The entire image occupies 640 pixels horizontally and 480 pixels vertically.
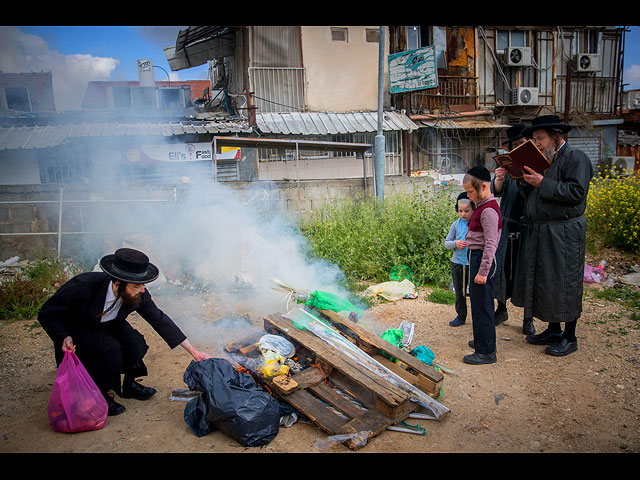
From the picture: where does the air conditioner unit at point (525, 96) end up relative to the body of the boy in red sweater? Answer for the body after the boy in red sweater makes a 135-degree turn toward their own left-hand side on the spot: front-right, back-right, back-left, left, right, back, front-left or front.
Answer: back-left

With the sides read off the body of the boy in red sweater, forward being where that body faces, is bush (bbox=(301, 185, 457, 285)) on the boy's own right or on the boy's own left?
on the boy's own right

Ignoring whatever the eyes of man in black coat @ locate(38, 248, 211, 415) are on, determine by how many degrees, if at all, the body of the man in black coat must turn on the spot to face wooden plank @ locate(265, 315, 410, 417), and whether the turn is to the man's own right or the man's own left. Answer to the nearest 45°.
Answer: approximately 45° to the man's own left

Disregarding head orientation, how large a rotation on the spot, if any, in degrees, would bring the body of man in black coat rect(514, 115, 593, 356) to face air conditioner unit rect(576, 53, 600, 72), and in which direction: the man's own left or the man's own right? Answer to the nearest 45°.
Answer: approximately 90° to the man's own right

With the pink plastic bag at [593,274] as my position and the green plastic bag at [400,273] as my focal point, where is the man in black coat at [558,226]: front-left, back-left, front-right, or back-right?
front-left

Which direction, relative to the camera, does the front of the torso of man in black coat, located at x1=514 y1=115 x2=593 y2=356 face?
to the viewer's left

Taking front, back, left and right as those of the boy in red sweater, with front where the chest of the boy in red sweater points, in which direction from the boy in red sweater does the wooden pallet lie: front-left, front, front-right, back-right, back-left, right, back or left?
front-left

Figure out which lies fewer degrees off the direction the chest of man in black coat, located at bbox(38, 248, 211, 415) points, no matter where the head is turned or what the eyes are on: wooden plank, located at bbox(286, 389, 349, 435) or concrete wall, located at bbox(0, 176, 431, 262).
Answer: the wooden plank

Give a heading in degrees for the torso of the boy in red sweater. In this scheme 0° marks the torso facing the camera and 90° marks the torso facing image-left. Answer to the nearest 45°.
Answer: approximately 90°

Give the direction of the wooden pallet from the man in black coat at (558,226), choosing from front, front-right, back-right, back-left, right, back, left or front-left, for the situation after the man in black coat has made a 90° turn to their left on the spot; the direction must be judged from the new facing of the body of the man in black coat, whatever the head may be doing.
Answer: front-right

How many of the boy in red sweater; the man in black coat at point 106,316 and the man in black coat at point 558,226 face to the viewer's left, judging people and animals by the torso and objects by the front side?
2

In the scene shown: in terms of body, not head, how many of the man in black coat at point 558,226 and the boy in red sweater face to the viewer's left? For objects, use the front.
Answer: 2

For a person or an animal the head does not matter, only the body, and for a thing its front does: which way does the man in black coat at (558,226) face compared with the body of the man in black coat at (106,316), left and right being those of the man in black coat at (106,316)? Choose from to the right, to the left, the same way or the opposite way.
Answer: the opposite way
